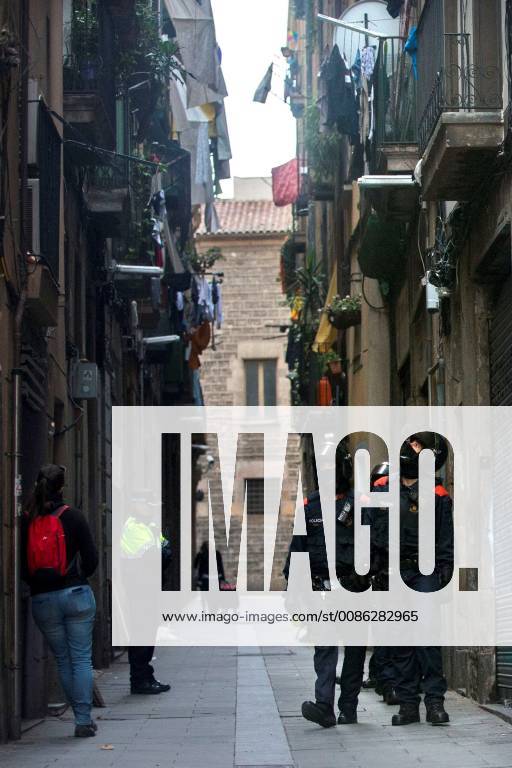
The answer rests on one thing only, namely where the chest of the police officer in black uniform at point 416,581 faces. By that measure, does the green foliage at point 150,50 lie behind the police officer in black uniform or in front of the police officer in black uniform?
behind

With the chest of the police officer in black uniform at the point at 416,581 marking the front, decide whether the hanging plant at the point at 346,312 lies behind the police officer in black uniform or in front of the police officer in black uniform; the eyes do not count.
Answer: behind

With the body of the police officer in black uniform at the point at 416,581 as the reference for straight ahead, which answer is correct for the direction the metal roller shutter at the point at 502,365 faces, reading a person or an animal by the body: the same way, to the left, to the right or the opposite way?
to the right

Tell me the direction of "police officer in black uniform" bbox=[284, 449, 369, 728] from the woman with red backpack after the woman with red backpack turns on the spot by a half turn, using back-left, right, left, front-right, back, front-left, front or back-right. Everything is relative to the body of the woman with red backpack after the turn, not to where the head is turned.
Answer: back-left

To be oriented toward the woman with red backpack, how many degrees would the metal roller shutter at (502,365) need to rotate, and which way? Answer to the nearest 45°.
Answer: approximately 45° to its left

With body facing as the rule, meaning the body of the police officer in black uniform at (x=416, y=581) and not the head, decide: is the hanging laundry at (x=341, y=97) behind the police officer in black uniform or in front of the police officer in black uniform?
behind

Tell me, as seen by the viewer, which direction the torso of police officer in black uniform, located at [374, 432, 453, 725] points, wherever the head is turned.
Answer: toward the camera

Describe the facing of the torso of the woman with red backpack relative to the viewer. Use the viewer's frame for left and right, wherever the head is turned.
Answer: facing away from the viewer and to the right of the viewer

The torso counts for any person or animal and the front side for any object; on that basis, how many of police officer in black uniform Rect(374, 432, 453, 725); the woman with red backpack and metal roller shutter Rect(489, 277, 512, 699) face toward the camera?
1

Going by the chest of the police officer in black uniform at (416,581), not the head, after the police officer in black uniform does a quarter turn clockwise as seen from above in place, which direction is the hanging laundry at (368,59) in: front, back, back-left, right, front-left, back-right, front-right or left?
right

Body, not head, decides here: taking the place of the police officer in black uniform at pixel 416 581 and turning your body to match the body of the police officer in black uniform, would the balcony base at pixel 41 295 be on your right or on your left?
on your right

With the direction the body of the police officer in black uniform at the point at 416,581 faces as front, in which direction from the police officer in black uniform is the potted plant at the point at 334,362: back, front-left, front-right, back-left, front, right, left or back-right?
back

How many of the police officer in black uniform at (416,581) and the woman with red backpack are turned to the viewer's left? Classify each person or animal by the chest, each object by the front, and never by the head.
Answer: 0

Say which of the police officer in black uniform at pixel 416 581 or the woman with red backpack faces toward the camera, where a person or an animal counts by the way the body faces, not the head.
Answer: the police officer in black uniform

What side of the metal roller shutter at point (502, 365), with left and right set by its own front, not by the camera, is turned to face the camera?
left
